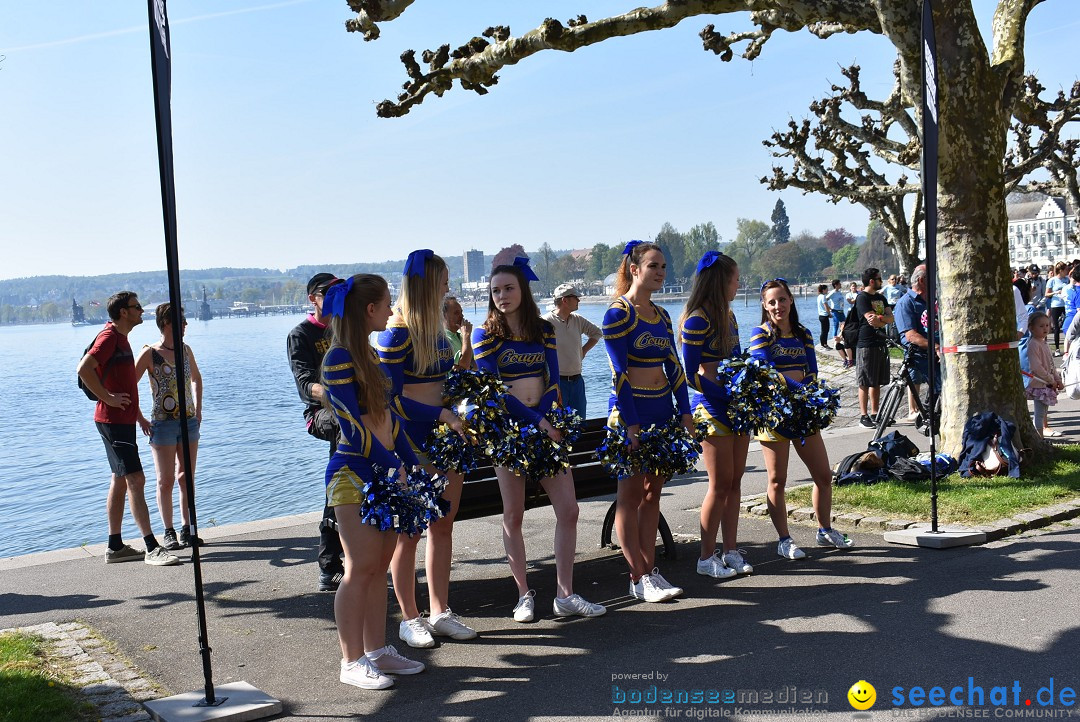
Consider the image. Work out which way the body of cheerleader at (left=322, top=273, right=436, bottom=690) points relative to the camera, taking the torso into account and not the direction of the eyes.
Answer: to the viewer's right

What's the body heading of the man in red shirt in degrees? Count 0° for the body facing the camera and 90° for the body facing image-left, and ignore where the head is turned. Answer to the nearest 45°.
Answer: approximately 270°

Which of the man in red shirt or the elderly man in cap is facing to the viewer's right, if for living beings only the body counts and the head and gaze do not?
the man in red shirt

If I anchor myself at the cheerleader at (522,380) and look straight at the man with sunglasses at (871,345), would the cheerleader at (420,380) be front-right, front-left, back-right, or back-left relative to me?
back-left

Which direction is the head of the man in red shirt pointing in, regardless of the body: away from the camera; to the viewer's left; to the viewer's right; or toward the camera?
to the viewer's right

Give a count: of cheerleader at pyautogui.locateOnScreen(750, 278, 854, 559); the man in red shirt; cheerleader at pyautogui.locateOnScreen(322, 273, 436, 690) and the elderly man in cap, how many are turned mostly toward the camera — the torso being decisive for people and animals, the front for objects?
2

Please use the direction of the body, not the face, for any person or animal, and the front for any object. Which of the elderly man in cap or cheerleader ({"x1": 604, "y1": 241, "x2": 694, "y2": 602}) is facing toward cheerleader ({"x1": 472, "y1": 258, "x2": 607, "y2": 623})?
the elderly man in cap

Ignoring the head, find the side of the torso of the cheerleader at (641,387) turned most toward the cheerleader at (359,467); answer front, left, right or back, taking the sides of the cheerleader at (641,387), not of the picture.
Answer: right

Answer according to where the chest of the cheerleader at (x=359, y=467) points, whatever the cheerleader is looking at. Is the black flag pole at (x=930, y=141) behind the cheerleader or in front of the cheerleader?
in front

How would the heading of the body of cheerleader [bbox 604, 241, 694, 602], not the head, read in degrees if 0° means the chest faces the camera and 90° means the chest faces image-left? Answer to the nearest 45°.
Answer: approximately 315°
